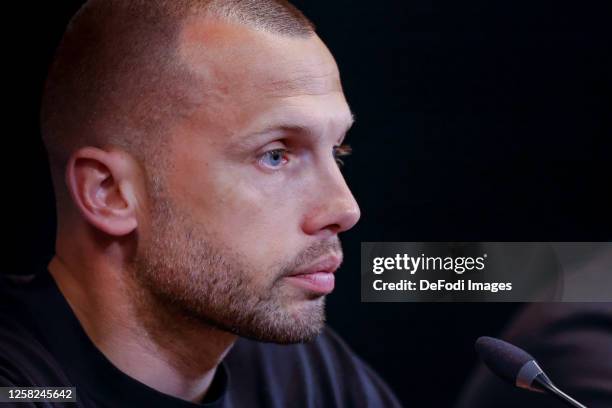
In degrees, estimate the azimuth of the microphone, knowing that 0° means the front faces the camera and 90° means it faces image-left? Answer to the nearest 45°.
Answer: approximately 90°
